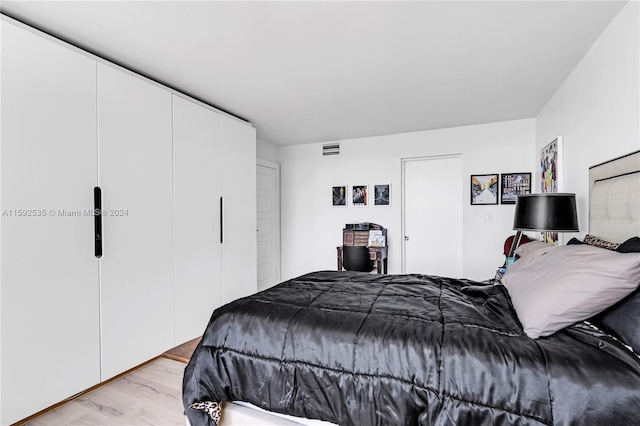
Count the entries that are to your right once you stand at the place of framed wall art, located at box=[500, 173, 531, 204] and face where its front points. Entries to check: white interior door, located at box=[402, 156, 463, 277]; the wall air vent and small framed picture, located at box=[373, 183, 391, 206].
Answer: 3

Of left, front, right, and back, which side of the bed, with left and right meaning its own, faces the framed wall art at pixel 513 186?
right

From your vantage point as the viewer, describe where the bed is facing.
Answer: facing to the left of the viewer

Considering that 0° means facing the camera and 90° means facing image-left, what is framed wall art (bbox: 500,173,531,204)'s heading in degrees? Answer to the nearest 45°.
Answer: approximately 0°

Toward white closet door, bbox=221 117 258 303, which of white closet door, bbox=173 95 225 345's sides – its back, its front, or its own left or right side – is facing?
left

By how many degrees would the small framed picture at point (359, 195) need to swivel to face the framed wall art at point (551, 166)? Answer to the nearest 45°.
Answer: approximately 45° to its left

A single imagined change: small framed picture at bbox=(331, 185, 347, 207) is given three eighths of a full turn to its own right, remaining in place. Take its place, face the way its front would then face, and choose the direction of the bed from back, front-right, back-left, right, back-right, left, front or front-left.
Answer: back-left

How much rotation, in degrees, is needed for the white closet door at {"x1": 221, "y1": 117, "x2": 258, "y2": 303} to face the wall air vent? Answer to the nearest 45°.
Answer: approximately 90° to its left
